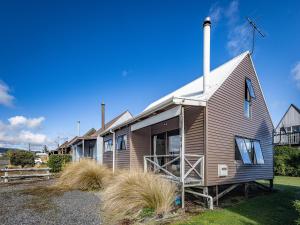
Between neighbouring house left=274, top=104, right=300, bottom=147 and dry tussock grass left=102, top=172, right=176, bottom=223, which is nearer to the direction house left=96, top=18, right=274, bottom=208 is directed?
the dry tussock grass

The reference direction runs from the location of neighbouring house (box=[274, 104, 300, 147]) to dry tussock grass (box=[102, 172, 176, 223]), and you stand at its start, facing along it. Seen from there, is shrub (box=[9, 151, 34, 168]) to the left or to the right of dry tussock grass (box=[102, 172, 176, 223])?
right

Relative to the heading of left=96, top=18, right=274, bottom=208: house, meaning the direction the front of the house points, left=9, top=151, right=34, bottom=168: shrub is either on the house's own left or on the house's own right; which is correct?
on the house's own right

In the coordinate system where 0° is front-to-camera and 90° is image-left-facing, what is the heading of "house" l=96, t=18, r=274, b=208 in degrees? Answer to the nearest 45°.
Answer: approximately 45°

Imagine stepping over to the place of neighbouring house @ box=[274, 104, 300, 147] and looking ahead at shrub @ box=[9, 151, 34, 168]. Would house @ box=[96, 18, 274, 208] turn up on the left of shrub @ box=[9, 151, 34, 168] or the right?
left

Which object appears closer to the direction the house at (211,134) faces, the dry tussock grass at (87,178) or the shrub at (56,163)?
the dry tussock grass

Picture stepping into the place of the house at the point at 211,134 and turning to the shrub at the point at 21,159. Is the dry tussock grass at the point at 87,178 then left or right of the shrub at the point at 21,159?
left

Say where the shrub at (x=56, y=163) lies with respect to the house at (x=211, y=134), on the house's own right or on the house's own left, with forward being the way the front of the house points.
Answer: on the house's own right

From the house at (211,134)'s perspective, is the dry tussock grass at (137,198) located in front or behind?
in front

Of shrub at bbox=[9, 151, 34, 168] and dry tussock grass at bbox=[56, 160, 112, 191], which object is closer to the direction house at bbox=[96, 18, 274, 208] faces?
the dry tussock grass

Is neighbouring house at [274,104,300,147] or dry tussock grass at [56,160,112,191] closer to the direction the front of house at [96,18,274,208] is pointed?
the dry tussock grass
